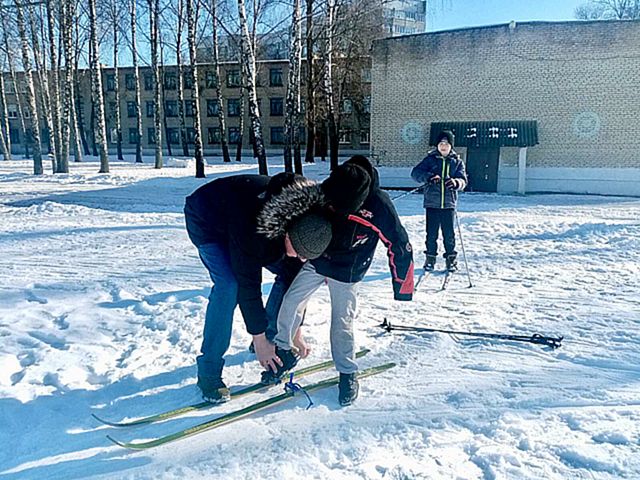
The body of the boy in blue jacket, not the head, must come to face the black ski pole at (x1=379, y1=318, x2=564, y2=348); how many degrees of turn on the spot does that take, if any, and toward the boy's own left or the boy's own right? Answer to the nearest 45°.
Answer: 0° — they already face it

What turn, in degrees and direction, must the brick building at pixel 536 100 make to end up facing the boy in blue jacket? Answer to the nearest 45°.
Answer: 0° — it already faces them

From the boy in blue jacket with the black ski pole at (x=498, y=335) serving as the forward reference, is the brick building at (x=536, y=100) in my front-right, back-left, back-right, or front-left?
back-left

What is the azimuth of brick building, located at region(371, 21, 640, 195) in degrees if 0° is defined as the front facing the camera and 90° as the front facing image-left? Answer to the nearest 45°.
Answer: approximately 0°

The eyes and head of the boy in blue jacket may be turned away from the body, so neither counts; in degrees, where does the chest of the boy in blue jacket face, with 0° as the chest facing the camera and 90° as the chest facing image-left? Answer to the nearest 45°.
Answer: approximately 0°

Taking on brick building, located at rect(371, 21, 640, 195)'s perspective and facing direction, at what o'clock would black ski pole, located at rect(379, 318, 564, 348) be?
The black ski pole is roughly at 12 o'clock from the brick building.

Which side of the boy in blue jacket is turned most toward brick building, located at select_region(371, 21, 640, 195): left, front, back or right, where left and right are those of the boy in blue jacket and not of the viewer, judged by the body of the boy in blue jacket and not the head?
back

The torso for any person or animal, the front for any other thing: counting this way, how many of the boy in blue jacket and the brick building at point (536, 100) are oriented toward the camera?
2

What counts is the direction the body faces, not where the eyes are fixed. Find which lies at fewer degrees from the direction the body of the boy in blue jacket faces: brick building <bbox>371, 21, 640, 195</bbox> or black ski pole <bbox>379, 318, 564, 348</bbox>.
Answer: the black ski pole
